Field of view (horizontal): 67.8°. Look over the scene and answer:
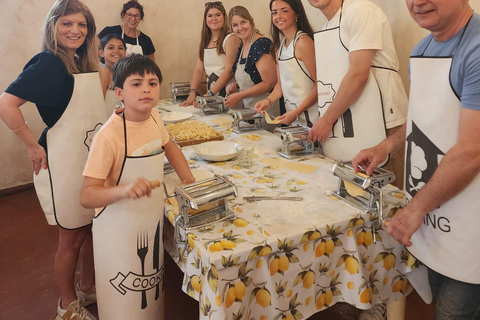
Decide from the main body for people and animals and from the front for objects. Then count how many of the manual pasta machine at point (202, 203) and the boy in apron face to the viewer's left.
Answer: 0

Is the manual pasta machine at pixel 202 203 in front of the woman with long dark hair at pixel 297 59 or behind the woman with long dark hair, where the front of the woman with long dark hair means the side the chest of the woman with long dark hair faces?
in front

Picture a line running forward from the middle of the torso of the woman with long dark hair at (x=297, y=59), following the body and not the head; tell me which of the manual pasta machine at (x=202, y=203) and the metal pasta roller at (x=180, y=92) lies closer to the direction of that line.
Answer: the manual pasta machine

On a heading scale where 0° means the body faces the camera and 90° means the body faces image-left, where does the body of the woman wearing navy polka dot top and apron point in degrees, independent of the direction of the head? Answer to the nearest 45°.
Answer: approximately 45°

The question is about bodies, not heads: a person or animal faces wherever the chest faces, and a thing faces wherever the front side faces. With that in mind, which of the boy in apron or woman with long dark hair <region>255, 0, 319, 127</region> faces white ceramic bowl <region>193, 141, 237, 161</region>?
the woman with long dark hair

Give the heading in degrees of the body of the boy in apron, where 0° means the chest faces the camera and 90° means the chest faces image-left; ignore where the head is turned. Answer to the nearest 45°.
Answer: approximately 315°

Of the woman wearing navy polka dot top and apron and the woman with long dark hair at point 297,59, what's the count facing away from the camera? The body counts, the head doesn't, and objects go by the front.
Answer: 0

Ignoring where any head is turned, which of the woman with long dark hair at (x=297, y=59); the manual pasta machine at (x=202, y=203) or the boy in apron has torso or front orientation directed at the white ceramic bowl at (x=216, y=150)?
the woman with long dark hair

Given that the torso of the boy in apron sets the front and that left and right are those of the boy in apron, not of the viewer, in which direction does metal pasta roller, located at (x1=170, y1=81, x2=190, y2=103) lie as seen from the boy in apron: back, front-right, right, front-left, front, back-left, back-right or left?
back-left

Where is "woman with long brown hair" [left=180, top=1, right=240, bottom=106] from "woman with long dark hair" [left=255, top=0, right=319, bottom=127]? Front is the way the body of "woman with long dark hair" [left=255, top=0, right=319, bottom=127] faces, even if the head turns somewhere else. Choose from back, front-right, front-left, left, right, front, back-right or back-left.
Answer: right
